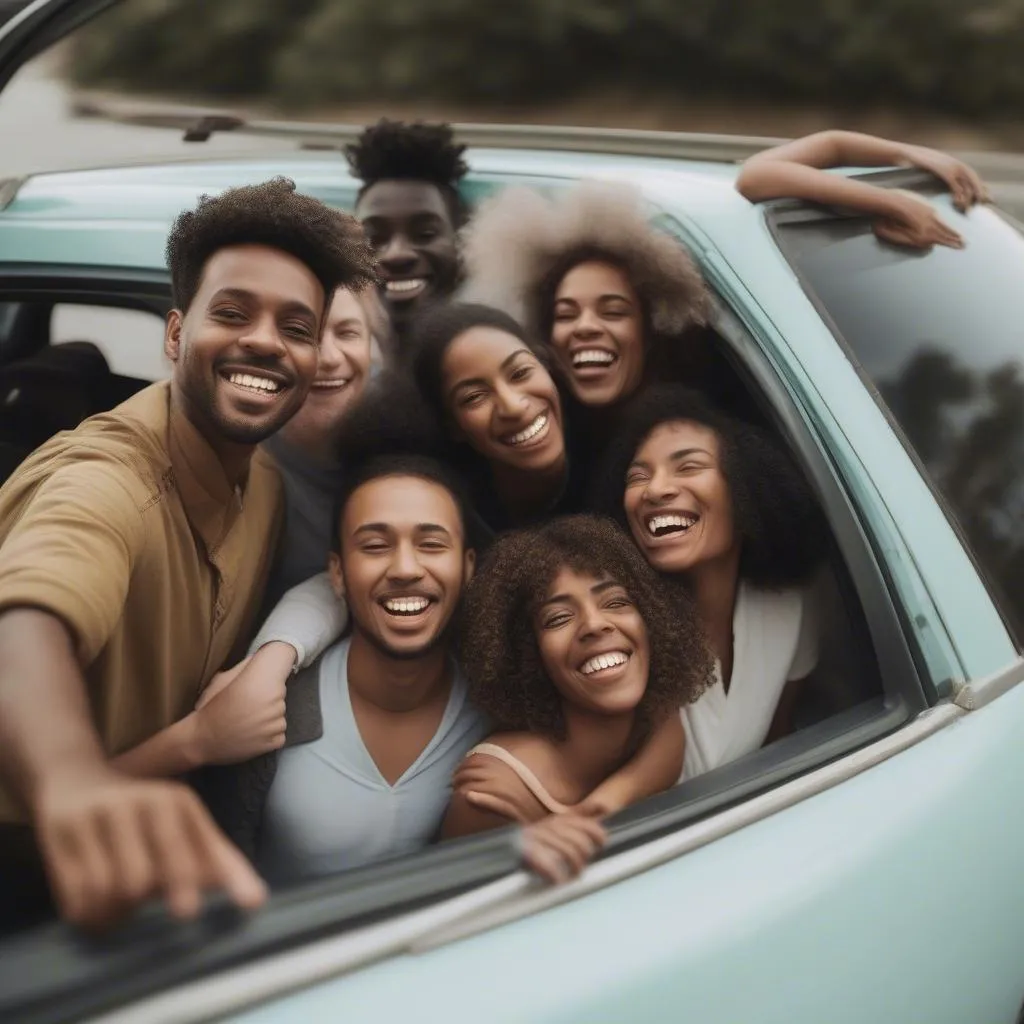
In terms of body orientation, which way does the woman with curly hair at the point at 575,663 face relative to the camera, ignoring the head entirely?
toward the camera

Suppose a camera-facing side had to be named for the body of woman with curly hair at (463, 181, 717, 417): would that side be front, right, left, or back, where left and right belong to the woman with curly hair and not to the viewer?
front

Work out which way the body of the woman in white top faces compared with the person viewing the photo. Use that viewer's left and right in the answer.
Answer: facing the viewer and to the left of the viewer

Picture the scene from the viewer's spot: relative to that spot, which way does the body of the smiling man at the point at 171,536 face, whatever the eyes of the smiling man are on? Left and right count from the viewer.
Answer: facing the viewer and to the right of the viewer
